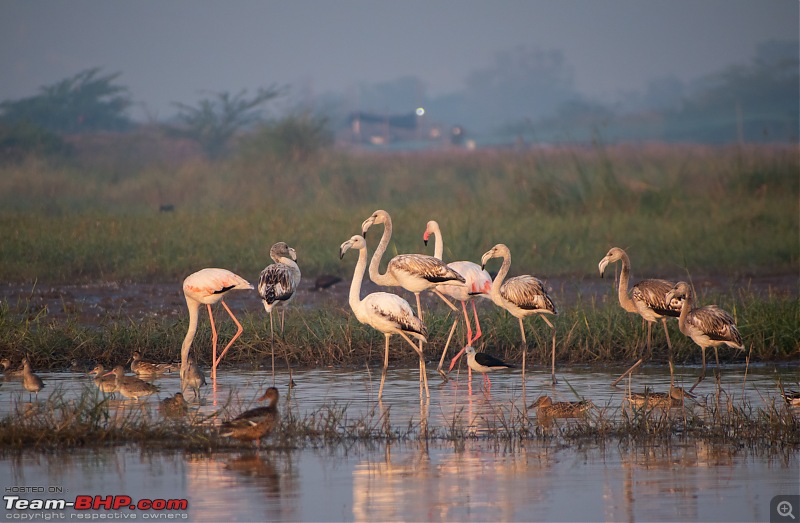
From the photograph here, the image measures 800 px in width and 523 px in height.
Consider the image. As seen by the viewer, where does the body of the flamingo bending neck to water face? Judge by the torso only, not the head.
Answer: to the viewer's left

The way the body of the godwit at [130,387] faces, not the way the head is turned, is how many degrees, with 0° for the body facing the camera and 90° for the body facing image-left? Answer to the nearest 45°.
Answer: approximately 90°

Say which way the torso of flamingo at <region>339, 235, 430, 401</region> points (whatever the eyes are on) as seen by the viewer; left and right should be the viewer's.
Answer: facing to the left of the viewer

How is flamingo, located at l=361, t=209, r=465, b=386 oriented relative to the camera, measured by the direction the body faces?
to the viewer's left

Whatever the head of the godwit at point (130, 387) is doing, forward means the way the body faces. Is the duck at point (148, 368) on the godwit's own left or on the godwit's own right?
on the godwit's own right

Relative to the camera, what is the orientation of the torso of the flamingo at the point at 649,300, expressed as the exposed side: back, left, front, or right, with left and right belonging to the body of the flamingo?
left

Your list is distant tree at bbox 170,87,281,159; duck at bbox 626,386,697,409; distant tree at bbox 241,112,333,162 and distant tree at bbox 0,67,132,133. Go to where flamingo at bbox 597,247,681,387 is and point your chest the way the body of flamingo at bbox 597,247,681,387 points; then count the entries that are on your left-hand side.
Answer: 1

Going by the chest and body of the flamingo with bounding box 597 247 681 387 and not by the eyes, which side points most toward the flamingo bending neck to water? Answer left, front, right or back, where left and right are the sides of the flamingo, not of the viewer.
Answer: front

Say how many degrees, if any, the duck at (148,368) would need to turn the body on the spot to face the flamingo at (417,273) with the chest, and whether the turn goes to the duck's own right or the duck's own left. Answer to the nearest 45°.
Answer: approximately 180°

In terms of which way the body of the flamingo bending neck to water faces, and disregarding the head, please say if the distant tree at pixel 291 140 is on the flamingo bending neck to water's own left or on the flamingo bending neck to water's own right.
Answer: on the flamingo bending neck to water's own right

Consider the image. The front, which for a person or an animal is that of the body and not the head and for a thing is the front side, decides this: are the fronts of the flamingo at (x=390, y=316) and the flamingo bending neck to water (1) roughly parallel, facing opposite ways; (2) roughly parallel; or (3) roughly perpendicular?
roughly parallel

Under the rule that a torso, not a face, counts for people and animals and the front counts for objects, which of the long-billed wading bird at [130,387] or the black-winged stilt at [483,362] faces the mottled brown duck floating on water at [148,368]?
the black-winged stilt

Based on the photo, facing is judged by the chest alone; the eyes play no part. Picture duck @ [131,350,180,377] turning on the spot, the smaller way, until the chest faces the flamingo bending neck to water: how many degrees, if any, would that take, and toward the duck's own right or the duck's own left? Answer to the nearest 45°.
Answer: approximately 135° to the duck's own right

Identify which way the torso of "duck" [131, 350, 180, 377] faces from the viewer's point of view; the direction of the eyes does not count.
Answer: to the viewer's left

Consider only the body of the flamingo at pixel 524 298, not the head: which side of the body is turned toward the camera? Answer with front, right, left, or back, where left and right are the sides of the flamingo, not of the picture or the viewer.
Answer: left

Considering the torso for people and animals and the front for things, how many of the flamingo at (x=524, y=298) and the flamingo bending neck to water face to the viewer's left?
2

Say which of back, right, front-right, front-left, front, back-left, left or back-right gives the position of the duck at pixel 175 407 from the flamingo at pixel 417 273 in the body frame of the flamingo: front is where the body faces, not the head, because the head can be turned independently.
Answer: front-left

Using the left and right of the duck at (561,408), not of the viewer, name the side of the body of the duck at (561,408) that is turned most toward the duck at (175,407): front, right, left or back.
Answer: front

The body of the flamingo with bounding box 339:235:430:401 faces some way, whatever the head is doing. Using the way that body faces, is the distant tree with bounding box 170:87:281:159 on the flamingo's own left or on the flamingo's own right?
on the flamingo's own right

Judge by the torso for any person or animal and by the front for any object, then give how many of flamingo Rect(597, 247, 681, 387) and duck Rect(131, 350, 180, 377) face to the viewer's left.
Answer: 2

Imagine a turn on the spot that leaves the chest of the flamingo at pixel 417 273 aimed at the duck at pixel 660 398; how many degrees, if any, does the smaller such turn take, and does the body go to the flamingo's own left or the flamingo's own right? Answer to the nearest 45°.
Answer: approximately 135° to the flamingo's own left

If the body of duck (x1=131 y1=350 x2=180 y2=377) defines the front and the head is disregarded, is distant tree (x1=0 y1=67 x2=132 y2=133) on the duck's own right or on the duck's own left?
on the duck's own right
